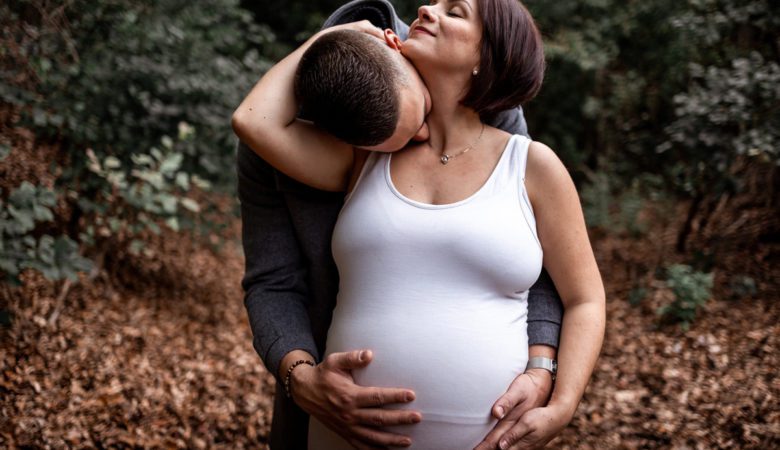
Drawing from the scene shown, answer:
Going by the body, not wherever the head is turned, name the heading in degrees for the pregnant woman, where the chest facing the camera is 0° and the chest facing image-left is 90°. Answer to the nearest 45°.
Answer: approximately 0°

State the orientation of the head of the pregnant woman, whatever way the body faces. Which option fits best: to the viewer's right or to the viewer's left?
to the viewer's left
